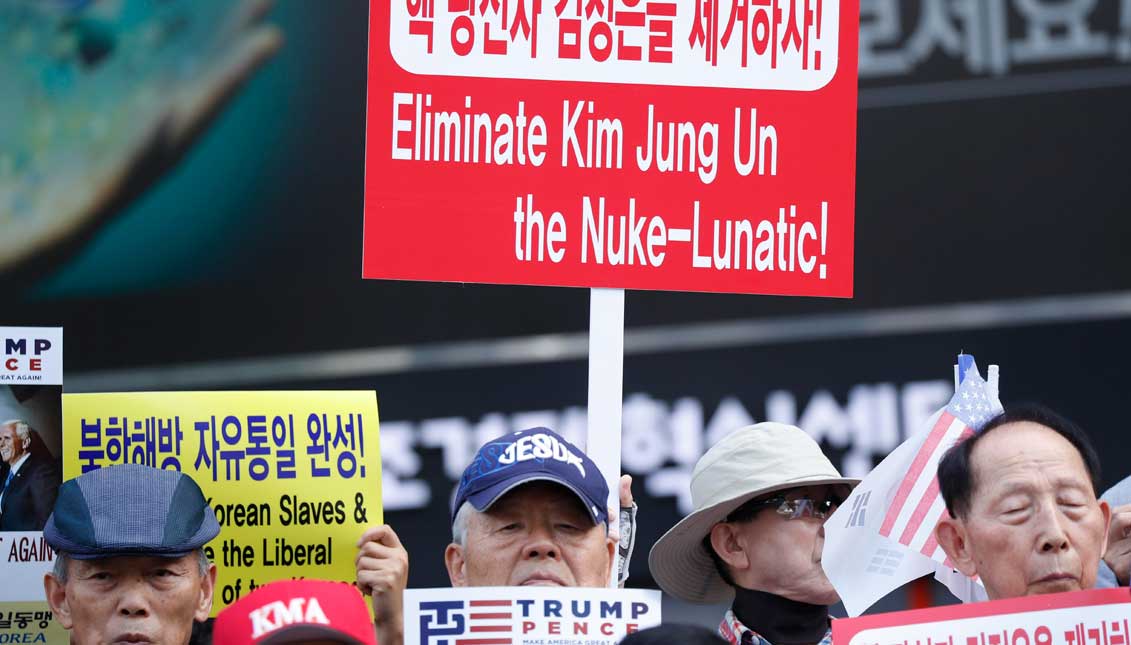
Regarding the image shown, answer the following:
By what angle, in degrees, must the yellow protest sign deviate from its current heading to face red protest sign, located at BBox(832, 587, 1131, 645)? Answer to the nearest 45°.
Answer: approximately 45° to its left

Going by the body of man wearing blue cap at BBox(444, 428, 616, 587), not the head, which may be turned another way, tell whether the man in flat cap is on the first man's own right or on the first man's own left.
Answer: on the first man's own right

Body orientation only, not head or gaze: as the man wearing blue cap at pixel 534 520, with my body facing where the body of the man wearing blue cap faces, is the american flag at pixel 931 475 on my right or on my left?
on my left

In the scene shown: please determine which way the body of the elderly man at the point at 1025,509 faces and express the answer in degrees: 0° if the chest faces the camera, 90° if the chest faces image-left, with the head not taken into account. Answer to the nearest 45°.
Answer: approximately 315°

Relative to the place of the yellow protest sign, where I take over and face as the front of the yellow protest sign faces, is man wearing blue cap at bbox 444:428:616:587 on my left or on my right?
on my left

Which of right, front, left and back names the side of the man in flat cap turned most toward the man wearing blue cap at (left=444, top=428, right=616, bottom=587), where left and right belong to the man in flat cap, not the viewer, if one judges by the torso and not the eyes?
left
